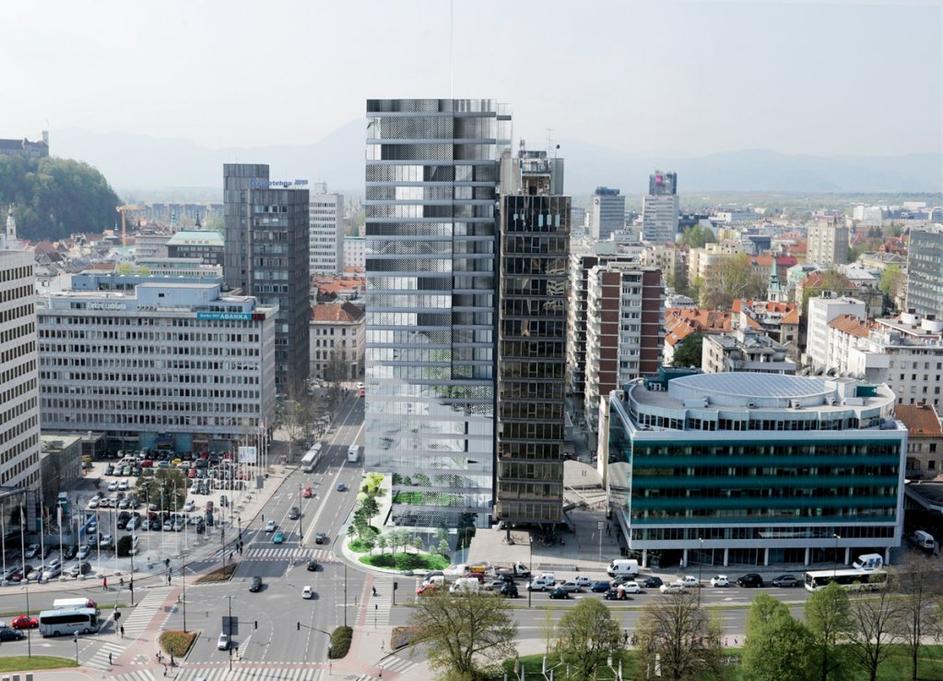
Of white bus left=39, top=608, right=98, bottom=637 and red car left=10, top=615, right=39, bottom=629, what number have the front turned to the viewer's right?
2

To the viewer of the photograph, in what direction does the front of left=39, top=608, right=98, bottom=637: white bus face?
facing to the right of the viewer

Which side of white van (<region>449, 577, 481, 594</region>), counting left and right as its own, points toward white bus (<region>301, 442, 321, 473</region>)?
right

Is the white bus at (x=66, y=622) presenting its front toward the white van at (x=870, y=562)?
yes

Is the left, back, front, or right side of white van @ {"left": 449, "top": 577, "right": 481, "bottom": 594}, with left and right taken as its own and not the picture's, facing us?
left

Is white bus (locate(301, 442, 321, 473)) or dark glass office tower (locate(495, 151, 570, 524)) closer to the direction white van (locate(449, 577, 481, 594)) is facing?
the white bus

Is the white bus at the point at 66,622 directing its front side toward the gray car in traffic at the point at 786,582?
yes

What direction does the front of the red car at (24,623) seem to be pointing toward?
to the viewer's right
